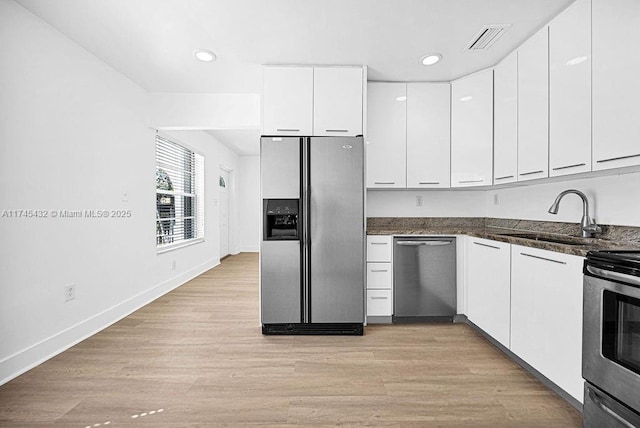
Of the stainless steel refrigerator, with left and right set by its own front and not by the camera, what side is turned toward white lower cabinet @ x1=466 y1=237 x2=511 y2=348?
left

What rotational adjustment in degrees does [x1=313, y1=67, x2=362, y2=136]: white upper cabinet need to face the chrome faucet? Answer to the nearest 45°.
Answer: approximately 90° to its left

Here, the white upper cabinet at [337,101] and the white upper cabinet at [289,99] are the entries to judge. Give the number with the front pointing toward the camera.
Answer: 2

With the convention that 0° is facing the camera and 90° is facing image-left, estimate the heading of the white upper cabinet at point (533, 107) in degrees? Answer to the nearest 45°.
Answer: approximately 45°

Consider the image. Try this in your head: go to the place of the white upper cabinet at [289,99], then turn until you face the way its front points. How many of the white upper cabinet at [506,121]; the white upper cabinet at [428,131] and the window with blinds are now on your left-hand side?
2

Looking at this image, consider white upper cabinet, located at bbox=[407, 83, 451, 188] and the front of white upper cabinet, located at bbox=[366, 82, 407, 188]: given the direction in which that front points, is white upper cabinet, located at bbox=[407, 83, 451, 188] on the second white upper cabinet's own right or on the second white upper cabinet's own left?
on the second white upper cabinet's own left

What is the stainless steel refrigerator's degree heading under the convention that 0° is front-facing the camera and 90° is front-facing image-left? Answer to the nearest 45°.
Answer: approximately 0°

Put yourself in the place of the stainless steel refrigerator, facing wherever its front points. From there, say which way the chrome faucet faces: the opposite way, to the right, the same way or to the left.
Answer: to the right
